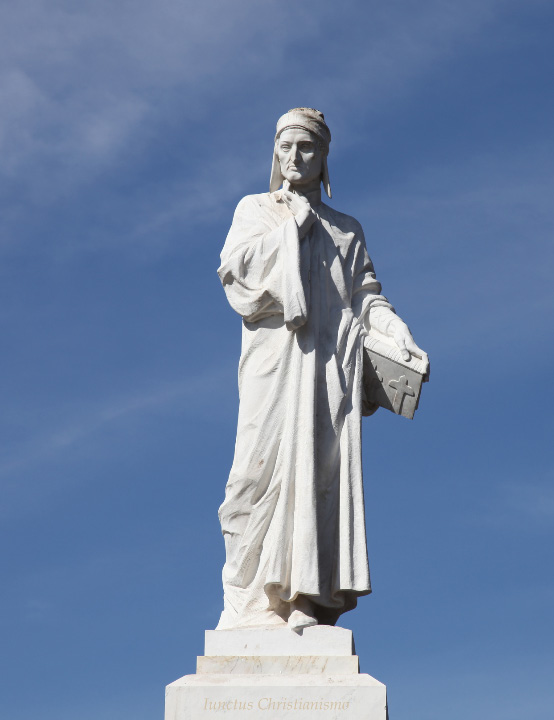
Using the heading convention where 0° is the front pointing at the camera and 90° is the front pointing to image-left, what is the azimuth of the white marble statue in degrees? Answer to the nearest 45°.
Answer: approximately 0°
